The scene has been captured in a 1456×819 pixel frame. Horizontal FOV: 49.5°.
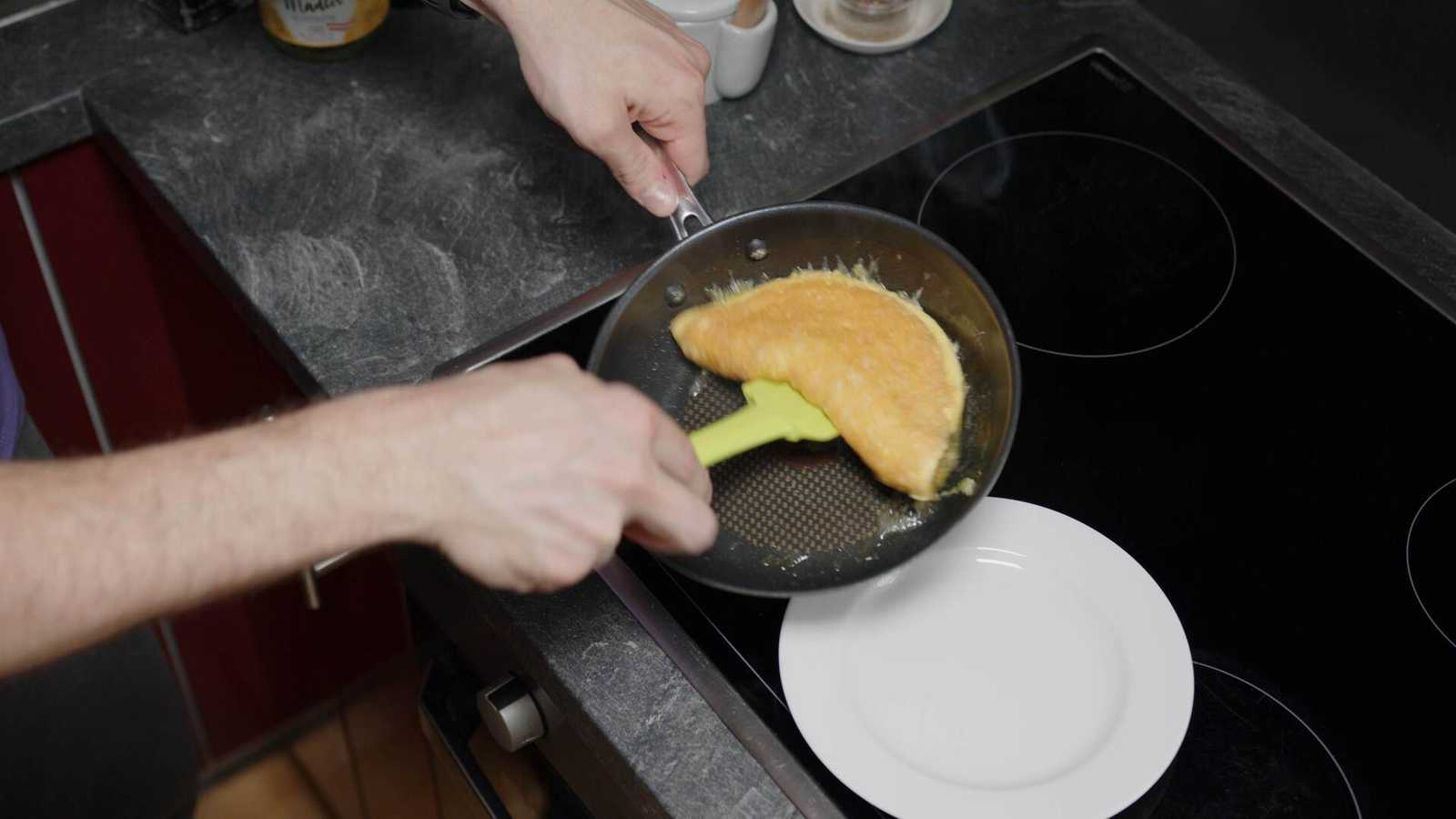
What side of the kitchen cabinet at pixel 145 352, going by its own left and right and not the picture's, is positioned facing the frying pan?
left

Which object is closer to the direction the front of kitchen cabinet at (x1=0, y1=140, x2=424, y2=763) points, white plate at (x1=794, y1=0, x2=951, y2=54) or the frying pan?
the frying pan

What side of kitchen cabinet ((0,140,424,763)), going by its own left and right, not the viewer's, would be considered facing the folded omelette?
left

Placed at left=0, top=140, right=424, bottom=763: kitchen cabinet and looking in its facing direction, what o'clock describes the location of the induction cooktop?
The induction cooktop is roughly at 9 o'clock from the kitchen cabinet.

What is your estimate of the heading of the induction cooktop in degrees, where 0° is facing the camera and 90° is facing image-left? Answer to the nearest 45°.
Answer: approximately 45°

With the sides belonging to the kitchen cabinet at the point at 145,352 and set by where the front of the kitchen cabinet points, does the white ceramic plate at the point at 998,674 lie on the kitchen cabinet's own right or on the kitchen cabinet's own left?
on the kitchen cabinet's own left
